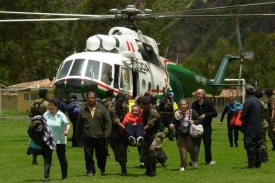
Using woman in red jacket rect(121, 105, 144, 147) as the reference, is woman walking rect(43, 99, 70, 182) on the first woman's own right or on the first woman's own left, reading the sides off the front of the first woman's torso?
on the first woman's own right

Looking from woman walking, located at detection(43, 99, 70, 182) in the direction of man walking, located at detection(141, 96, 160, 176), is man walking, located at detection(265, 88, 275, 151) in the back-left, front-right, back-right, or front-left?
front-left

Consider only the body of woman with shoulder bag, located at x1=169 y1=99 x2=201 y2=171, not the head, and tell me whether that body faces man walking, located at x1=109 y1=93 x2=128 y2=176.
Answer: no

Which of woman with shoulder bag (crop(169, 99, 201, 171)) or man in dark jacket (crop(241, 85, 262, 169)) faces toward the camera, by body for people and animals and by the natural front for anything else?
the woman with shoulder bag

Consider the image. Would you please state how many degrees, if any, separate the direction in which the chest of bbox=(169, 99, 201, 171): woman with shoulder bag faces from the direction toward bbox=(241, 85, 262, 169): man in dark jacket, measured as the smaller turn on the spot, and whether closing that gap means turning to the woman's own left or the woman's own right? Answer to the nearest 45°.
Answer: approximately 90° to the woman's own left

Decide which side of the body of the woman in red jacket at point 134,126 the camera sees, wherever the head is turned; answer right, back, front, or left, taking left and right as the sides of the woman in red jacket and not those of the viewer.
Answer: front

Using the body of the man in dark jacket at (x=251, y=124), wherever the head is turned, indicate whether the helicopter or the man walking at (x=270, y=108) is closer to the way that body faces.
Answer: the helicopter

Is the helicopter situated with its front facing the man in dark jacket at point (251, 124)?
no

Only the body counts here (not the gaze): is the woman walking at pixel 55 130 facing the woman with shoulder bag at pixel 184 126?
no

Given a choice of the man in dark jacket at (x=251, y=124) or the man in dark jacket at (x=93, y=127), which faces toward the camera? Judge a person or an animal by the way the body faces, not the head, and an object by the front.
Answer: the man in dark jacket at (x=93, y=127)

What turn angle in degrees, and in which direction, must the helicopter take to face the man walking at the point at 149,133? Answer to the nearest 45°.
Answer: approximately 45° to its left
